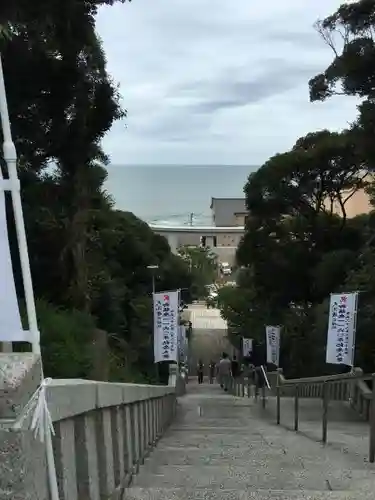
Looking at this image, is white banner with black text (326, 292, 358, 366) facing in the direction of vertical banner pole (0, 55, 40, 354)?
yes

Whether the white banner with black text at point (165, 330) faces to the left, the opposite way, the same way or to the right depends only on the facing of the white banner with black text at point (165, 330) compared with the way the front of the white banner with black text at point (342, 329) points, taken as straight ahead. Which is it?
the same way

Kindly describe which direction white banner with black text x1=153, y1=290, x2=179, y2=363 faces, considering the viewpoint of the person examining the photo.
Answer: facing the viewer

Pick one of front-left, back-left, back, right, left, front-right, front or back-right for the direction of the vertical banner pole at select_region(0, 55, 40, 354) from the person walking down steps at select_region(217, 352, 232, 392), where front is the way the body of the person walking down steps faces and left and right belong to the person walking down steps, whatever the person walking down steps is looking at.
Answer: back

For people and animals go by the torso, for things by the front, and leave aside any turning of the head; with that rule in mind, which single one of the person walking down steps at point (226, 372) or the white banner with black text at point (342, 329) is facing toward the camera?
the white banner with black text

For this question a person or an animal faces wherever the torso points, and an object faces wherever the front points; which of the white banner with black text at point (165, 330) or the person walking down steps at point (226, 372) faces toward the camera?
the white banner with black text

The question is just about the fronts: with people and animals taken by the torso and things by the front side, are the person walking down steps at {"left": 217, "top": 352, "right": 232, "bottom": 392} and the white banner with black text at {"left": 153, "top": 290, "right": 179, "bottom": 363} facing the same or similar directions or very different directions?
very different directions

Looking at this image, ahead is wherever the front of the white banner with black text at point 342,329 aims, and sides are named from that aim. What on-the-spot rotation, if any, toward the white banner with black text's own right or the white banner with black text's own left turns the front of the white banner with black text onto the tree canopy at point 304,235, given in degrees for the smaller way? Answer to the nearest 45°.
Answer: approximately 180°

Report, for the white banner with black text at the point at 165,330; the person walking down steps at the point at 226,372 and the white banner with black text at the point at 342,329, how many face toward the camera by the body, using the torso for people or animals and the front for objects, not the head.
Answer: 2

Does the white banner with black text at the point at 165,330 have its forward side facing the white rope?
yes

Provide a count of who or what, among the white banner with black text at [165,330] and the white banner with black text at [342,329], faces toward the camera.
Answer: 2

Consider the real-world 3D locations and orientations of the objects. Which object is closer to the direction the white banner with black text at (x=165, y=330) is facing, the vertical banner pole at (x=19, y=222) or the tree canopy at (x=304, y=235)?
the vertical banner pole

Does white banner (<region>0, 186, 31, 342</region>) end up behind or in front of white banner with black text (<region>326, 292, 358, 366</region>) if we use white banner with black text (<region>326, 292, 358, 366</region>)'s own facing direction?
in front

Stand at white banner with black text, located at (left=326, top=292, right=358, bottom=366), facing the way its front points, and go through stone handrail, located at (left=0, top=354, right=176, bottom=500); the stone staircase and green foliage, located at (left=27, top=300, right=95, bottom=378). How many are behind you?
0

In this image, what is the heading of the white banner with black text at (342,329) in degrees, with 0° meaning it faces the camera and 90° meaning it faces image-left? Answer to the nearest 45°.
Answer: approximately 0°

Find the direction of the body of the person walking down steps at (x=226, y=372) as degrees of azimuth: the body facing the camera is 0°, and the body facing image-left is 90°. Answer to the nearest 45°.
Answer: approximately 180°
